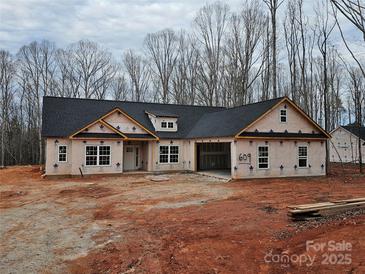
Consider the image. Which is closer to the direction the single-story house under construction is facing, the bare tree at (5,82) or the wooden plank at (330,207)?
the wooden plank

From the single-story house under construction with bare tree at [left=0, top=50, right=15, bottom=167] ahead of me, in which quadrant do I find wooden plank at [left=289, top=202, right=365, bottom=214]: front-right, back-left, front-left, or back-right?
back-left

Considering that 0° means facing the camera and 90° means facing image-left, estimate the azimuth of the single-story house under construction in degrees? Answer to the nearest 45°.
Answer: approximately 0°

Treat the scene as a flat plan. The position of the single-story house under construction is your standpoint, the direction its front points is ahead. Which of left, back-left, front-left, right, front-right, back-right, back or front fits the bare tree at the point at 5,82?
back-right

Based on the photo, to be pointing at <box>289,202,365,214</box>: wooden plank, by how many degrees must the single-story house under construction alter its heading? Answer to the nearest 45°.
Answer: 0° — it already faces it
